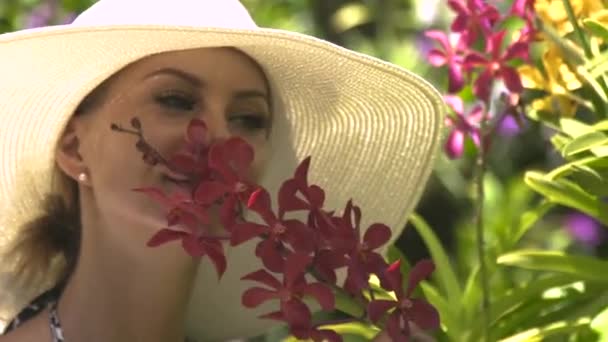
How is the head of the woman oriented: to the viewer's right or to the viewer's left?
to the viewer's right

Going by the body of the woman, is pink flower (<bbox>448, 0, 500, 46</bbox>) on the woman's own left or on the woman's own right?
on the woman's own left

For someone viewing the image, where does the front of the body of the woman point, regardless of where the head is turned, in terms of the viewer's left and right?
facing the viewer and to the right of the viewer
